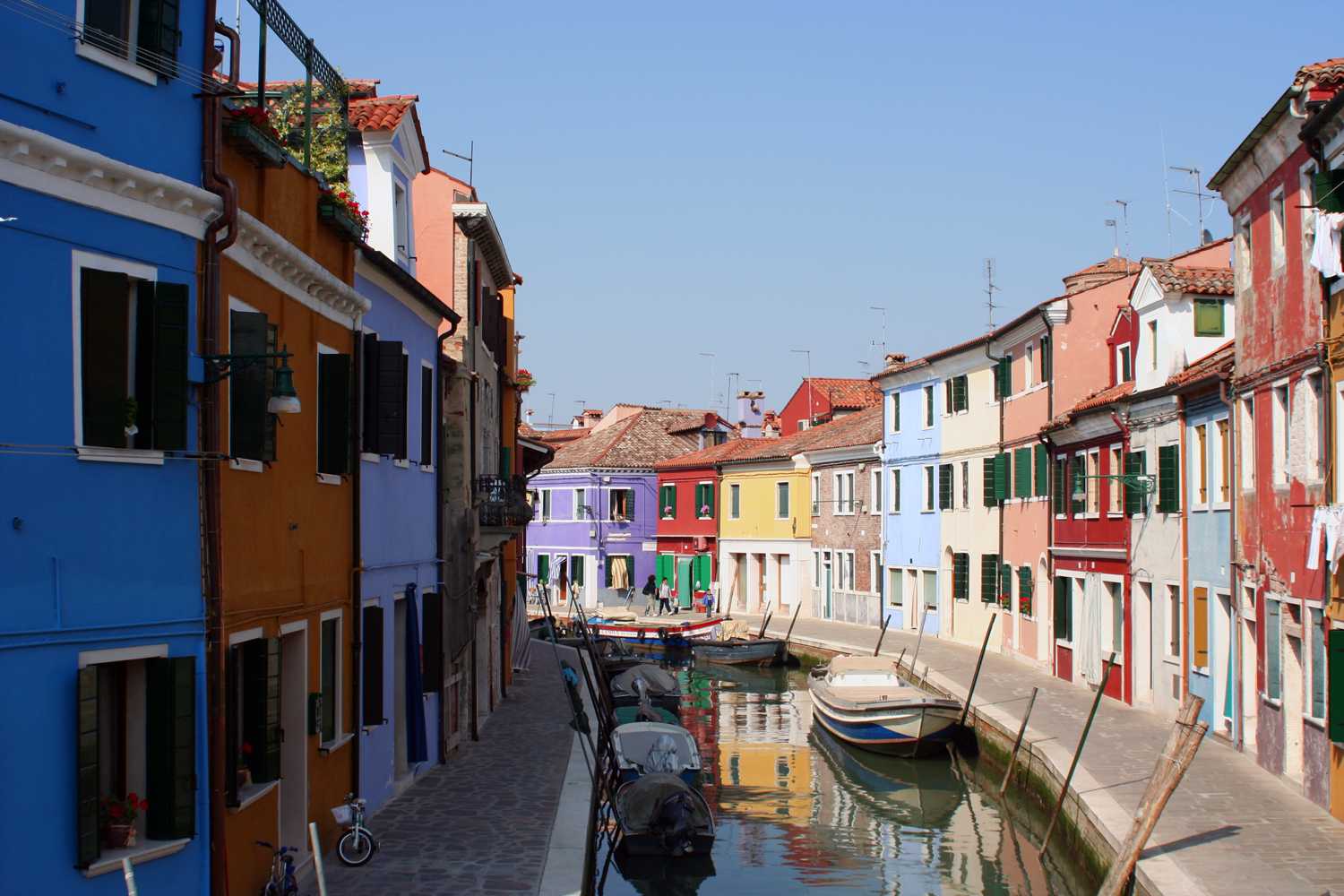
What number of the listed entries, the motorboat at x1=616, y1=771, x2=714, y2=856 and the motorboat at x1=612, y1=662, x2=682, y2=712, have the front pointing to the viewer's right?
0

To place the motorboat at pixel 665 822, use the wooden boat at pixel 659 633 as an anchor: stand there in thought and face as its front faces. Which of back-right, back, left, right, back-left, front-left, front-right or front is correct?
right

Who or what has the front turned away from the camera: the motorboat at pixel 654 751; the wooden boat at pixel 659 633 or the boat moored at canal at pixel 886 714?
the motorboat

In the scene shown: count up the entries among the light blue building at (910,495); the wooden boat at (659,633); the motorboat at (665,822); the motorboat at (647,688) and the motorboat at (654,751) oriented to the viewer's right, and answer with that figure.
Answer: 1

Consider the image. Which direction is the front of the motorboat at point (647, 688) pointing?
away from the camera

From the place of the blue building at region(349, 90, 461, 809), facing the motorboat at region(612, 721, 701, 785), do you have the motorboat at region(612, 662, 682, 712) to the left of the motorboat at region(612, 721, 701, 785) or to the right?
left

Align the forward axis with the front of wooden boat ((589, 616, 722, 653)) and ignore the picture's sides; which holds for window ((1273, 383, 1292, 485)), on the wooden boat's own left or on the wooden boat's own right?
on the wooden boat's own right

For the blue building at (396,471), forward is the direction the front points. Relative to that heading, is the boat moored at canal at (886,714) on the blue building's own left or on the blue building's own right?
on the blue building's own left

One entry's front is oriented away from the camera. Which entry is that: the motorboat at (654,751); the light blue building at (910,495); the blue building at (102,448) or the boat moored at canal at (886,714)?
the motorboat

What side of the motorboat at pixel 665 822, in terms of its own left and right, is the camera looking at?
back

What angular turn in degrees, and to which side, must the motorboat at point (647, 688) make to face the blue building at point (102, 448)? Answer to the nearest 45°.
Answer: approximately 180°

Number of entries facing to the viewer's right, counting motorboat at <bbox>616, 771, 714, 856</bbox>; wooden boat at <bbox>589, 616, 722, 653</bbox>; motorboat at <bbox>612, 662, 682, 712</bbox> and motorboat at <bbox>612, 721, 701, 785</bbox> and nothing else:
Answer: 1

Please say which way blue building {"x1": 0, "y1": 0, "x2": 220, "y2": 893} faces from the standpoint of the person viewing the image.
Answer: facing the viewer and to the right of the viewer

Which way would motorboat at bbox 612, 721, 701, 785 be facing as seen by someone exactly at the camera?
facing away from the viewer

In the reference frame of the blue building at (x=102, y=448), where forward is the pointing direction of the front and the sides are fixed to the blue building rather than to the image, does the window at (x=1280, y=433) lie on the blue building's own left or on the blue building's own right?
on the blue building's own left

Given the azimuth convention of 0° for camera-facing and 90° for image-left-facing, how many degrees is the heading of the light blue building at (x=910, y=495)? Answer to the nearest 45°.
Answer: approximately 45°

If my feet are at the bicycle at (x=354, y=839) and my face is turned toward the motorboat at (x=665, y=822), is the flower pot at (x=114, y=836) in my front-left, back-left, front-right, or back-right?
back-right

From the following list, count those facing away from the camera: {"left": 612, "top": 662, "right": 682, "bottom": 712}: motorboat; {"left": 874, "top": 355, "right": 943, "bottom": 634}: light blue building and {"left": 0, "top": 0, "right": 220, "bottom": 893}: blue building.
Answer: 1
